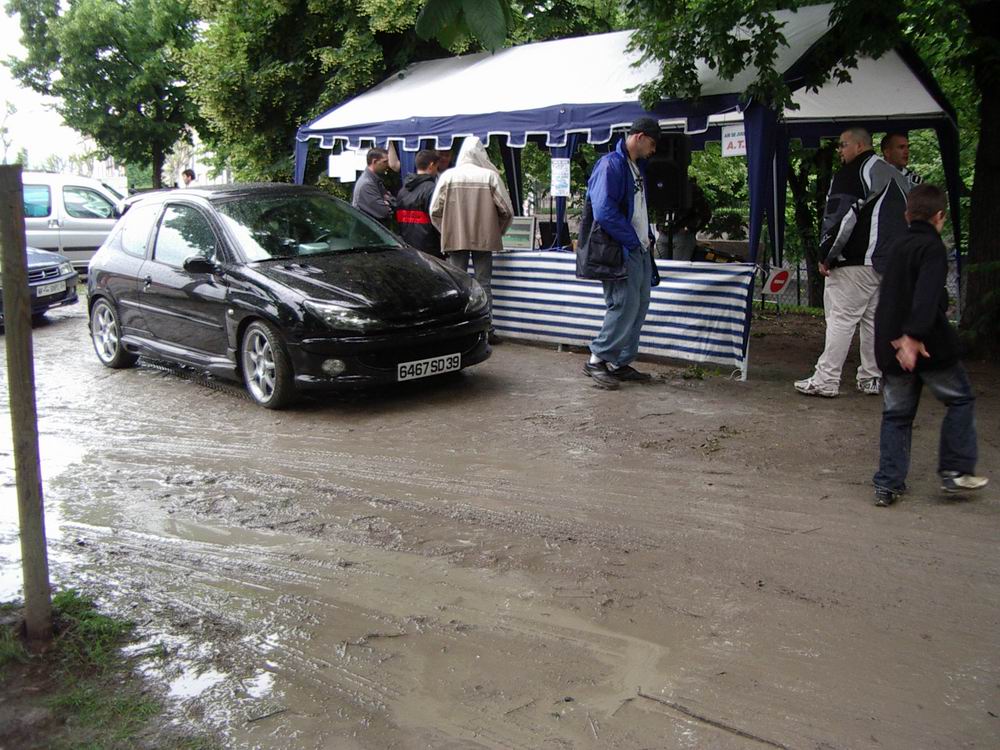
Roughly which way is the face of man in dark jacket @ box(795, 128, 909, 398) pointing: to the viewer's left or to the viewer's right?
to the viewer's left

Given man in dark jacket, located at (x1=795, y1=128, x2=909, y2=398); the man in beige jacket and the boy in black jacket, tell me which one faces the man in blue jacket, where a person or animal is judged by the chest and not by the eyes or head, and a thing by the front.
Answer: the man in dark jacket

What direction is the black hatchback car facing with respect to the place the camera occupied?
facing the viewer and to the right of the viewer

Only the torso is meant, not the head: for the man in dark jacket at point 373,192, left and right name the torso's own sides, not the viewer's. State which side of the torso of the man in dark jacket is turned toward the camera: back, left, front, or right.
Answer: right

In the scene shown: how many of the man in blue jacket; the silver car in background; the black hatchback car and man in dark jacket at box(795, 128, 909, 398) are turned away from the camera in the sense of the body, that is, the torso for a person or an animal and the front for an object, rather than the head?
0

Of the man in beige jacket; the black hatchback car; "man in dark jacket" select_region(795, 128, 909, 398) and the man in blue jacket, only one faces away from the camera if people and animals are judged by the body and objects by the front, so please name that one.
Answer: the man in beige jacket

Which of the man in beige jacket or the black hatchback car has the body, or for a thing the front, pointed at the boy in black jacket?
the black hatchback car

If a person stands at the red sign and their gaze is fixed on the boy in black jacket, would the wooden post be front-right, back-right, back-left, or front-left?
front-right

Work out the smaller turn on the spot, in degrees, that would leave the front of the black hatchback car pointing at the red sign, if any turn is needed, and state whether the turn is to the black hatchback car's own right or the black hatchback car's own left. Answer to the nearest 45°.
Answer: approximately 45° to the black hatchback car's own left

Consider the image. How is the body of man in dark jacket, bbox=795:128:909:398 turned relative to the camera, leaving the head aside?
to the viewer's left

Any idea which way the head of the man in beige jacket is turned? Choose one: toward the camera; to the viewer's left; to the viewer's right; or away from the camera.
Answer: away from the camera

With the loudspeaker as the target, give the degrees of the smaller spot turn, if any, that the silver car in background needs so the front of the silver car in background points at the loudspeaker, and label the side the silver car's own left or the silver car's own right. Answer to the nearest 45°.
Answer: approximately 45° to the silver car's own right

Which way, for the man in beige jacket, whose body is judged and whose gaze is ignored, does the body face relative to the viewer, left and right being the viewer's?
facing away from the viewer

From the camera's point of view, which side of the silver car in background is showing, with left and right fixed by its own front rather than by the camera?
right
